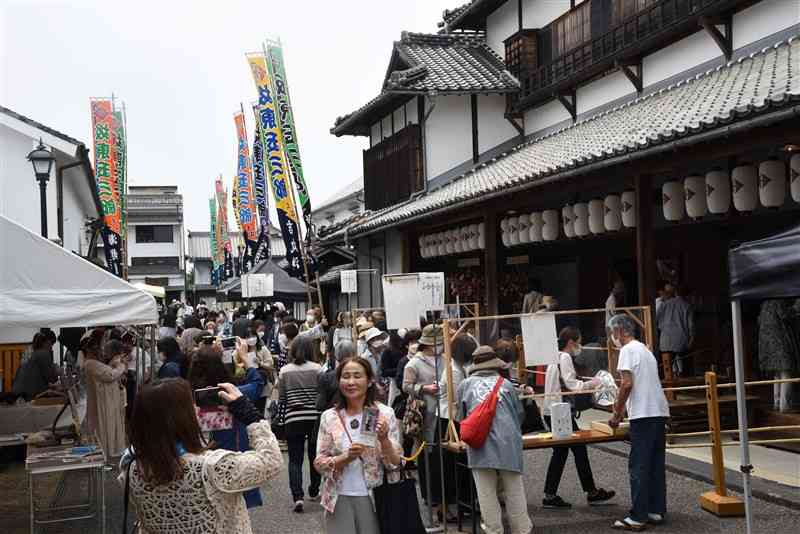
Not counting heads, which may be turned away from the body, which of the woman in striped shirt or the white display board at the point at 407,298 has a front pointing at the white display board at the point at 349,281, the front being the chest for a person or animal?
the woman in striped shirt

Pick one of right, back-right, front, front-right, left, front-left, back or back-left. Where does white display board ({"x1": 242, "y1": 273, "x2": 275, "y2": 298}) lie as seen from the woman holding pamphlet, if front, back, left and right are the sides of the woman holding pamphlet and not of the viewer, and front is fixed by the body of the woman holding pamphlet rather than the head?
back

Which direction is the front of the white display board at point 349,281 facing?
toward the camera

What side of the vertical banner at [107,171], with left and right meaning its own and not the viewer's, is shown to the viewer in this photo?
front

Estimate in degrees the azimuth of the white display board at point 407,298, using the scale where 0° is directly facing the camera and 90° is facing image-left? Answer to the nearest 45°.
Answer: approximately 0°

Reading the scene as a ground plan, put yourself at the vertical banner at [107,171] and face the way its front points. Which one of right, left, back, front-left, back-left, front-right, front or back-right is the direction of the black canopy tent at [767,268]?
front

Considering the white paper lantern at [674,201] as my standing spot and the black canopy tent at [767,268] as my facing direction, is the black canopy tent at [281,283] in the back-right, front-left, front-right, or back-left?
back-right

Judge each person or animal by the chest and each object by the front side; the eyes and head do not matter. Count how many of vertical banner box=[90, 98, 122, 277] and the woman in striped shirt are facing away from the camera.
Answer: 1

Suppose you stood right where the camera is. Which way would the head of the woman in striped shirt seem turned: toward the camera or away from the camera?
away from the camera
